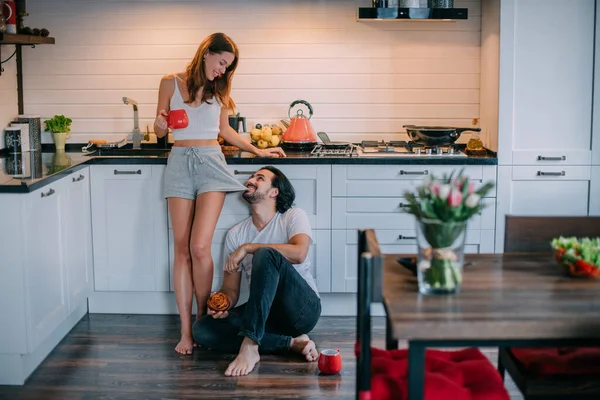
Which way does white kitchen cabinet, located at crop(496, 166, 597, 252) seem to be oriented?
toward the camera

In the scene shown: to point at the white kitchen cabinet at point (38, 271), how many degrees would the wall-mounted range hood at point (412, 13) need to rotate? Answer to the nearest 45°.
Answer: approximately 45° to its right

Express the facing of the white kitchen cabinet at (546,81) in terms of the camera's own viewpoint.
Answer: facing the viewer

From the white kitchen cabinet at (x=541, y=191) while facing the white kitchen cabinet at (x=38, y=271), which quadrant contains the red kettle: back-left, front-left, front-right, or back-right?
front-right

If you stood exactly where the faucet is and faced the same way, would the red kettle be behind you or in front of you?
behind

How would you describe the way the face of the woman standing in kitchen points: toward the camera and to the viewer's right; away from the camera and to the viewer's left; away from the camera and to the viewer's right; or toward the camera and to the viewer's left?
toward the camera and to the viewer's right

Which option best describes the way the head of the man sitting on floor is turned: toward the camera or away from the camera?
toward the camera

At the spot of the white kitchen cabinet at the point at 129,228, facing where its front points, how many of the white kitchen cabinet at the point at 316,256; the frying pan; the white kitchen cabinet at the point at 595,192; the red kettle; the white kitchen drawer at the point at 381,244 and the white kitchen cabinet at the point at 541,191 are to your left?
6

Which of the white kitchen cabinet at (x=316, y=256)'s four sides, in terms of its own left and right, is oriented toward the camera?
front

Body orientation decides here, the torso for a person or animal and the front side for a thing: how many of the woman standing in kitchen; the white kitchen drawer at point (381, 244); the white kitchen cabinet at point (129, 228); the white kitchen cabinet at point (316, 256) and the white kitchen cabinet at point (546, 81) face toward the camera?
5

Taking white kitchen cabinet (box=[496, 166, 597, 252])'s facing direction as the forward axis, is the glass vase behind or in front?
in front

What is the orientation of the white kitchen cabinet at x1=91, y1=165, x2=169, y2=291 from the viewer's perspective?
toward the camera

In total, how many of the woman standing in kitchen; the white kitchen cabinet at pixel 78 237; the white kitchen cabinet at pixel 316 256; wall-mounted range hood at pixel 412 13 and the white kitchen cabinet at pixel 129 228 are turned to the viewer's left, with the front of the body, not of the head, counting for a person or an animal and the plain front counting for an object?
0

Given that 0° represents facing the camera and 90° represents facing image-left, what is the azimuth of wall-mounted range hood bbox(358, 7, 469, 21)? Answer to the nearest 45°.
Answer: approximately 0°

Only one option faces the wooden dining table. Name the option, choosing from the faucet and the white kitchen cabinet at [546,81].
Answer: the white kitchen cabinet
